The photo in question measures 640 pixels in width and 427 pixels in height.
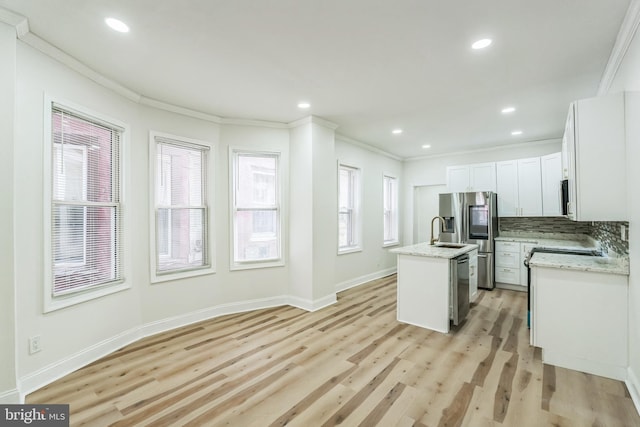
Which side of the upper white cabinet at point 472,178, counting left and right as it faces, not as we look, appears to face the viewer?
front

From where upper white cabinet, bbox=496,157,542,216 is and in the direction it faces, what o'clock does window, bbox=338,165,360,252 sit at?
The window is roughly at 2 o'clock from the upper white cabinet.

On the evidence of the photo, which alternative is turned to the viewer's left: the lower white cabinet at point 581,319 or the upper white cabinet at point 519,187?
the lower white cabinet

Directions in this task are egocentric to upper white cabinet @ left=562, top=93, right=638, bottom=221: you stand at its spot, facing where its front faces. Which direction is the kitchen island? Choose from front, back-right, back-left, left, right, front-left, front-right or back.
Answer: front

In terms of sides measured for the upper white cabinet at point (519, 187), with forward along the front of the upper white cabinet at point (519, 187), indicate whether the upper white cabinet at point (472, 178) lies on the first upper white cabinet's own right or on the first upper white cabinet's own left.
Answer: on the first upper white cabinet's own right

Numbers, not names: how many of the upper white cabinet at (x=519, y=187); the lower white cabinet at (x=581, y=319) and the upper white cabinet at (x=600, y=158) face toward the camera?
1

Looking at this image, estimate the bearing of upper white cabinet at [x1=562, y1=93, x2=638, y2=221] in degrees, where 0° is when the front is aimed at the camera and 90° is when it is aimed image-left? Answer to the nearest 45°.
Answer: approximately 90°

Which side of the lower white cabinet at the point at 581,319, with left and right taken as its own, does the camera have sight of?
left

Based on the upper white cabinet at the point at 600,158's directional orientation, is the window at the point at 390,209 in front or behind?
in front

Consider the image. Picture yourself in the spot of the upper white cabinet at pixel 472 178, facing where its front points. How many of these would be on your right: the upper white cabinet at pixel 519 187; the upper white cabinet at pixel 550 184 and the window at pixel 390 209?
1

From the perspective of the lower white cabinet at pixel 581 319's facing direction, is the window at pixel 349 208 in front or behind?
in front

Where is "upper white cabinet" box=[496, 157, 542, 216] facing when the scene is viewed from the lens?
facing the viewer

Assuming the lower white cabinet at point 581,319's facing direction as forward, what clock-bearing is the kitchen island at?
The kitchen island is roughly at 12 o'clock from the lower white cabinet.

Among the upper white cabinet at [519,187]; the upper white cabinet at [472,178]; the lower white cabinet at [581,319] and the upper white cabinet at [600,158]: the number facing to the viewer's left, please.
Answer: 2

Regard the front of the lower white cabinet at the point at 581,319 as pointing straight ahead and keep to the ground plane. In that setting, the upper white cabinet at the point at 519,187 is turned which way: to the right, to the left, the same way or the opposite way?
to the left

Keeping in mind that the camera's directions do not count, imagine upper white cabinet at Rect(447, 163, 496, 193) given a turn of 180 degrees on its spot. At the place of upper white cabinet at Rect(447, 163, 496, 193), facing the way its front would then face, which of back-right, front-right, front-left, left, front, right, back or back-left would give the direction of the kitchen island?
back
